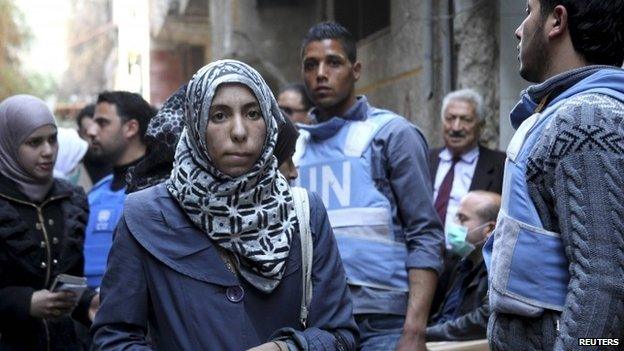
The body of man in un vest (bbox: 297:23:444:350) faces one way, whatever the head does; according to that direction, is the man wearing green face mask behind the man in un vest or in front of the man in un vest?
behind

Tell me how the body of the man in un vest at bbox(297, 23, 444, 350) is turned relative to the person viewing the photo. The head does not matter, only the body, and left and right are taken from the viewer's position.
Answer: facing the viewer and to the left of the viewer

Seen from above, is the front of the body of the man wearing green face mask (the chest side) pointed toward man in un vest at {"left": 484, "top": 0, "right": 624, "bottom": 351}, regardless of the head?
no

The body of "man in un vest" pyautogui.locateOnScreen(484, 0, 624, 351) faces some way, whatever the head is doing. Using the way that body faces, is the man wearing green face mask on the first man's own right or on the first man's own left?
on the first man's own right

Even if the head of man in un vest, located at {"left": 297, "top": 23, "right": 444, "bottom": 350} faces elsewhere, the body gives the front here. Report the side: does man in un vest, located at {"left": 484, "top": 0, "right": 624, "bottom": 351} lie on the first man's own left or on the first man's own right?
on the first man's own left

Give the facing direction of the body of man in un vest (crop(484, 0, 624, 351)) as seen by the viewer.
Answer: to the viewer's left

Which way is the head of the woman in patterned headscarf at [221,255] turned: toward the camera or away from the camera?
toward the camera

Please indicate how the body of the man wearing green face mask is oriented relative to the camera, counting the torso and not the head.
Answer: to the viewer's left

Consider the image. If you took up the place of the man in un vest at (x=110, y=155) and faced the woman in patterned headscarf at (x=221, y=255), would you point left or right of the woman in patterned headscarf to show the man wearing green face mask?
left

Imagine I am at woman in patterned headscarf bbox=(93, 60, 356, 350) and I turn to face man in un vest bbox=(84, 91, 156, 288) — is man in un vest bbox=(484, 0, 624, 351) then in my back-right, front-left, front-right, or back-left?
back-right

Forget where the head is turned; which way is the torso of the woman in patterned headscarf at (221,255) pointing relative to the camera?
toward the camera

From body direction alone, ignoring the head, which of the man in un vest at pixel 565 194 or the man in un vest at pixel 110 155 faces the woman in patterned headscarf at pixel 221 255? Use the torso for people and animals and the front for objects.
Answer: the man in un vest at pixel 565 194
